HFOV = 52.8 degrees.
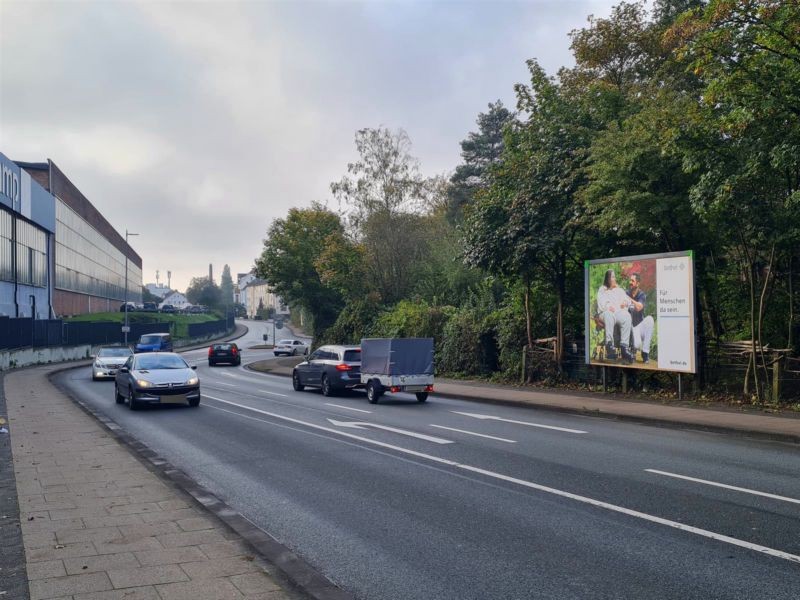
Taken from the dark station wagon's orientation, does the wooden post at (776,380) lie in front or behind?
behind

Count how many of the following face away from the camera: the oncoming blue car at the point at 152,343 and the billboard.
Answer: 0

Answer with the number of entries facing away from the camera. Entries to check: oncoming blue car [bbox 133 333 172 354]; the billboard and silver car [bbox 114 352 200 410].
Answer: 0

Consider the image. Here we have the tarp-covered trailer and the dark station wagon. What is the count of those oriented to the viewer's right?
0

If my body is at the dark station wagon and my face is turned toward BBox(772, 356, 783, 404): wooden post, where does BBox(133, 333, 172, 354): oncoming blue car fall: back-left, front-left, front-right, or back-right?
back-left

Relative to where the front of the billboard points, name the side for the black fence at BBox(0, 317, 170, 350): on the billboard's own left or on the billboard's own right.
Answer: on the billboard's own right

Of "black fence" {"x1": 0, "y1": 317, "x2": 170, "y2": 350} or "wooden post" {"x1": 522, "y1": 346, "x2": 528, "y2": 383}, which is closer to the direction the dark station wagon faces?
the black fence

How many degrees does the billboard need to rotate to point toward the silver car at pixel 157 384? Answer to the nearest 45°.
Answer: approximately 45° to its right

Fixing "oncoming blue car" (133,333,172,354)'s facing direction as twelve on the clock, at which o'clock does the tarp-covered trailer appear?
The tarp-covered trailer is roughly at 10 o'clock from the oncoming blue car.

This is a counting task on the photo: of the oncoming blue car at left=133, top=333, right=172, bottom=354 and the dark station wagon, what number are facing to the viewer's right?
0

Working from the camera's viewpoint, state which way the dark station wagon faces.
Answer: facing away from the viewer and to the left of the viewer

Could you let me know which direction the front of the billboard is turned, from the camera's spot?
facing the viewer and to the left of the viewer
